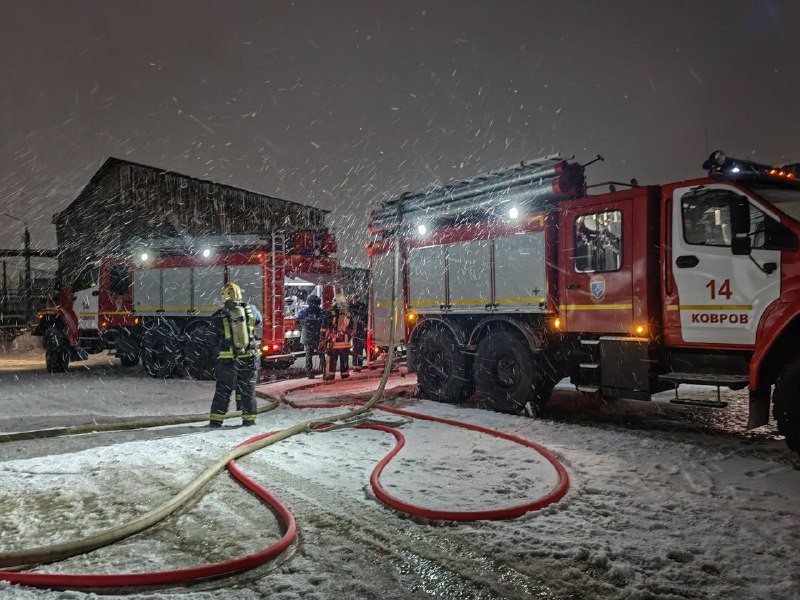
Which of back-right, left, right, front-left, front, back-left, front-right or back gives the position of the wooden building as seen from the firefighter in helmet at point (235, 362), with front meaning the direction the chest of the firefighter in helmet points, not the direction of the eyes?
front

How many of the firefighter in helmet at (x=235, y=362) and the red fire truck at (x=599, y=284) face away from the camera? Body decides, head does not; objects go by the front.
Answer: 1

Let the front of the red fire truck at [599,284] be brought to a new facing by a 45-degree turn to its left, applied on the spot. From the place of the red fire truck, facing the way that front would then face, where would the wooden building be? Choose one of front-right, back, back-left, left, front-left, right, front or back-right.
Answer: back-left

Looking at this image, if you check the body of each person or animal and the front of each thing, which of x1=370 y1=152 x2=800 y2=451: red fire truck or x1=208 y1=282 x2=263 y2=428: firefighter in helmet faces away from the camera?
the firefighter in helmet

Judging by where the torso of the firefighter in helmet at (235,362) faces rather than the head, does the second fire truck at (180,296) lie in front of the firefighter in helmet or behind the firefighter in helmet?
in front

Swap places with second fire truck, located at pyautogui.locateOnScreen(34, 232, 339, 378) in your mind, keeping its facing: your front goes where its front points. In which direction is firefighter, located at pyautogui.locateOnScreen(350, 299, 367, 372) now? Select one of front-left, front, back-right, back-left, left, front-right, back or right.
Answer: back

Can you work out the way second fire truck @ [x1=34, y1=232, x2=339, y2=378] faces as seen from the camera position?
facing away from the viewer and to the left of the viewer

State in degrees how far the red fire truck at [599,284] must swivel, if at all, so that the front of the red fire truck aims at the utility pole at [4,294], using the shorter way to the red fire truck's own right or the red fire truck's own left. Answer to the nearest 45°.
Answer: approximately 180°

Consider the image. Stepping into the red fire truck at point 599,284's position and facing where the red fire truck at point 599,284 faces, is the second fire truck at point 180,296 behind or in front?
behind

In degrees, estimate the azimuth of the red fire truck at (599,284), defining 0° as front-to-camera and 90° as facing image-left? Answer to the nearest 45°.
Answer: approximately 315°

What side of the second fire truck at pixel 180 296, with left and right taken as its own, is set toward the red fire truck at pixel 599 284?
back

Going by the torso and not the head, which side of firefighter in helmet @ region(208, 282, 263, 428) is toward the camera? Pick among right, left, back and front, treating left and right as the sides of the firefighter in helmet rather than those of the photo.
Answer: back

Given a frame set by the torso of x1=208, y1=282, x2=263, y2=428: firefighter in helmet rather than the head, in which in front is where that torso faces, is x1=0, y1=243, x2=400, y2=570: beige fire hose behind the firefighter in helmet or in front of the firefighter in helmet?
behind

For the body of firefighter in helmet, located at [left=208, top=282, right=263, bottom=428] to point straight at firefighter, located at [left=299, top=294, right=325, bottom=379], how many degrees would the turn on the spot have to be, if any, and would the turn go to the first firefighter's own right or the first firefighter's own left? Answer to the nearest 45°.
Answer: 0° — they already face them

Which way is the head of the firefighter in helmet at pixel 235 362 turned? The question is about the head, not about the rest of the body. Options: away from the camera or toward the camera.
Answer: away from the camera

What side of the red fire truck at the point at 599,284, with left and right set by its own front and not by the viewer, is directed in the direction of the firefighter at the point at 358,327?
back

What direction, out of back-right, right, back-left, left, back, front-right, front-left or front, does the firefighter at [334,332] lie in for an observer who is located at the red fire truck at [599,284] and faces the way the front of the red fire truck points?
back
